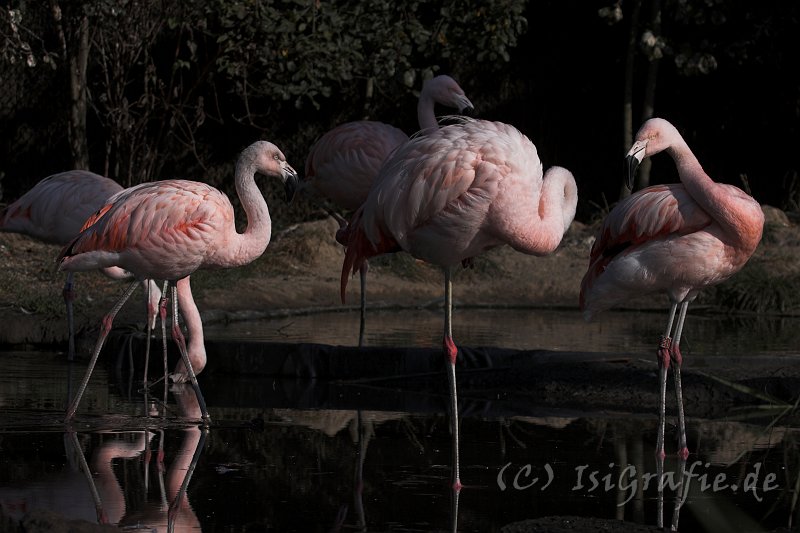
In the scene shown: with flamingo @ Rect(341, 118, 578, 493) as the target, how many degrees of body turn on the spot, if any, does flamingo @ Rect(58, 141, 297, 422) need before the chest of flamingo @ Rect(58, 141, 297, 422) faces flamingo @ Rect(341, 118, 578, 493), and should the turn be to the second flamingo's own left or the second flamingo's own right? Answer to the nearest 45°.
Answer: approximately 45° to the second flamingo's own right

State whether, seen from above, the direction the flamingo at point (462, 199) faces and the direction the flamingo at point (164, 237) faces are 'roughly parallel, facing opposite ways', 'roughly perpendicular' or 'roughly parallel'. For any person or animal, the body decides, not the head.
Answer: roughly parallel

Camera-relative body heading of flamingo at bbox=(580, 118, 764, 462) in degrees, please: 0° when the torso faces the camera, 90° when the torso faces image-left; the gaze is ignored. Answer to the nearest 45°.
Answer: approximately 270°

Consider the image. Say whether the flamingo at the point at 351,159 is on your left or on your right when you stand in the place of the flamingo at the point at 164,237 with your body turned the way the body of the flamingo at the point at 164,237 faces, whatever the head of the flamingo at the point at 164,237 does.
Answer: on your left

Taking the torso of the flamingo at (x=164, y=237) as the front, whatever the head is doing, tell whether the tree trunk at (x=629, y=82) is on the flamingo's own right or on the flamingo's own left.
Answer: on the flamingo's own left

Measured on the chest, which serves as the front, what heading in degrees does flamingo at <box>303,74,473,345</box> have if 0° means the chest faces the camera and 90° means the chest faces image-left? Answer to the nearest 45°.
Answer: approximately 270°

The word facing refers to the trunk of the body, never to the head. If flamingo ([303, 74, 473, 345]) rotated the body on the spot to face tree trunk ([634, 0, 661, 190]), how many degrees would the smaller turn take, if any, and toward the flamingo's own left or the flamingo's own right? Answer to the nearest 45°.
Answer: approximately 45° to the flamingo's own left

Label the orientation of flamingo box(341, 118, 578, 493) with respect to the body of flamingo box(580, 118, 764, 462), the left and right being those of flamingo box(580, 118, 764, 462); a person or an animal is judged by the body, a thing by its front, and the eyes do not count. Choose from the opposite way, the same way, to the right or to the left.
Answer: the same way

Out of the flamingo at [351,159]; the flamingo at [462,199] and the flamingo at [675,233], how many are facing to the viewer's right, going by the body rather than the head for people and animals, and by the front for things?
3

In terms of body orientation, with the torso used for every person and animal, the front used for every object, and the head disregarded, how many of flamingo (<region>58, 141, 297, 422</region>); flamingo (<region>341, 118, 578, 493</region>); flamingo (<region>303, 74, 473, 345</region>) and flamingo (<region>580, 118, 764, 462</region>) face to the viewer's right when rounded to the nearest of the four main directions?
4

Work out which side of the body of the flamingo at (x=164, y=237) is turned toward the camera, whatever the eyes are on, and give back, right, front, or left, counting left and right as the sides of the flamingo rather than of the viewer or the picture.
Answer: right

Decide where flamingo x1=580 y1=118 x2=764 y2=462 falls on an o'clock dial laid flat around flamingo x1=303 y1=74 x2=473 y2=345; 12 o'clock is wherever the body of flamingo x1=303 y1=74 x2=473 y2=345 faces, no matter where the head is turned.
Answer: flamingo x1=580 y1=118 x2=764 y2=462 is roughly at 2 o'clock from flamingo x1=303 y1=74 x2=473 y2=345.

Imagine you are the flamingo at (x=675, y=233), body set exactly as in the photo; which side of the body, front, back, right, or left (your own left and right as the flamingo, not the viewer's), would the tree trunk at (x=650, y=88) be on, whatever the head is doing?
left

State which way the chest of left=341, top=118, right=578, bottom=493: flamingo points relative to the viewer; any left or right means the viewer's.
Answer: facing to the right of the viewer
